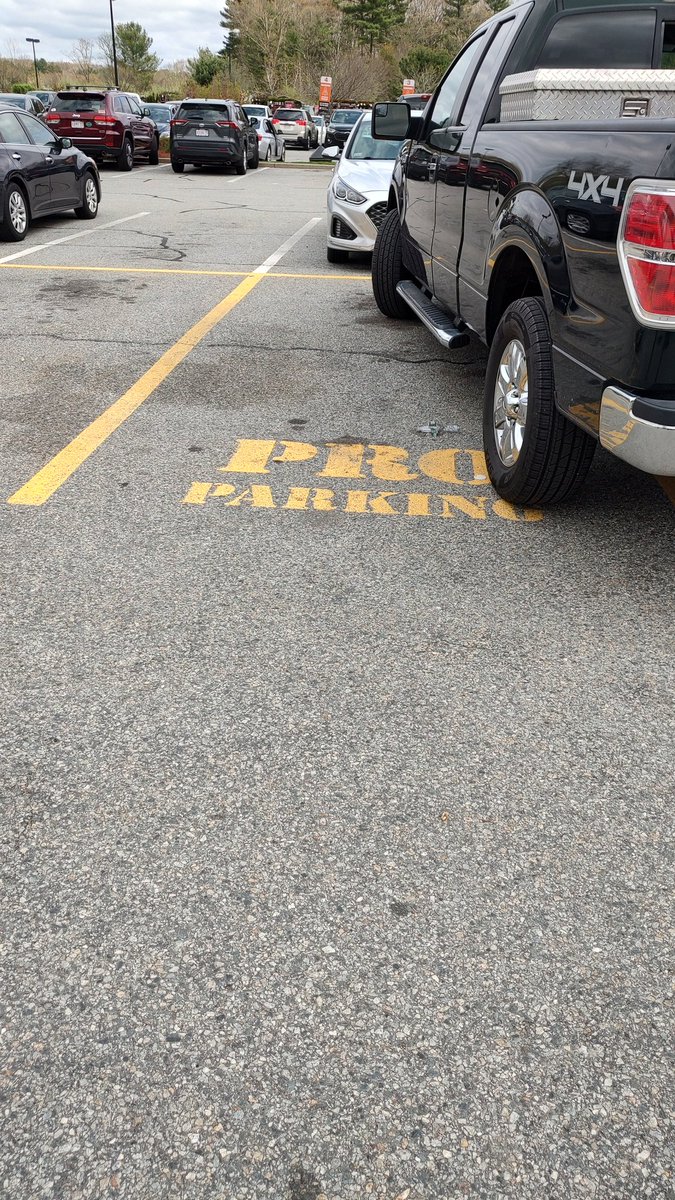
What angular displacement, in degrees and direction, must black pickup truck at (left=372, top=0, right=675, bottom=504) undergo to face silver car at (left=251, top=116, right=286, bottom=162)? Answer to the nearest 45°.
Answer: approximately 45° to its right

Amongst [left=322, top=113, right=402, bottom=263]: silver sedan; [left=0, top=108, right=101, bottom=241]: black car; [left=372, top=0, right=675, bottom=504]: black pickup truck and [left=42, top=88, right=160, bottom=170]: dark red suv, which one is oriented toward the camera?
the silver sedan

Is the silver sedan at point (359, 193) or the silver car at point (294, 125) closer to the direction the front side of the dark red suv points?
the silver car

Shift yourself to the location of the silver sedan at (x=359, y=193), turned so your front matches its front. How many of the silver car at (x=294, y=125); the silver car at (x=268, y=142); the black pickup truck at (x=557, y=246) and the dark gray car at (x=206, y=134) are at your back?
3

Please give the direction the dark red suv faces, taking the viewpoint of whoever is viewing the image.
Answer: facing away from the viewer and to the right of the viewer

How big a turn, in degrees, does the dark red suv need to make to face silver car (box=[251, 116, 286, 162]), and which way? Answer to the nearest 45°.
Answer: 0° — it already faces it

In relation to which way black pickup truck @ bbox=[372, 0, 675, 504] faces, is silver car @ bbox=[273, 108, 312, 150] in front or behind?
in front

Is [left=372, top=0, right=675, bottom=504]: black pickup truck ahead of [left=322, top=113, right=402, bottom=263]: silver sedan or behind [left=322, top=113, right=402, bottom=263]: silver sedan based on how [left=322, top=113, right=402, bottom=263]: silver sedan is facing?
ahead

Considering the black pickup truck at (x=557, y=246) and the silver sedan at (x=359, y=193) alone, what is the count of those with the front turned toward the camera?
1

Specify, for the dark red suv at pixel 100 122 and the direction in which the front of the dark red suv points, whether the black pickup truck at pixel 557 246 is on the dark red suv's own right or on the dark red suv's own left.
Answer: on the dark red suv's own right

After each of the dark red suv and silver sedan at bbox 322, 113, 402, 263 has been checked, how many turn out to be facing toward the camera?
1

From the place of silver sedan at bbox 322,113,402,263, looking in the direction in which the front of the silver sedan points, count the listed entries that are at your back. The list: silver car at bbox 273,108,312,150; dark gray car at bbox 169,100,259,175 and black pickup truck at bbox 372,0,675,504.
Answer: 2

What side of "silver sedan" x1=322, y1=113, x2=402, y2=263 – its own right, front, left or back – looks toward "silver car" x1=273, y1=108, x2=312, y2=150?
back

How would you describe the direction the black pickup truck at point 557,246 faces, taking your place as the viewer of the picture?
facing away from the viewer and to the left of the viewer
